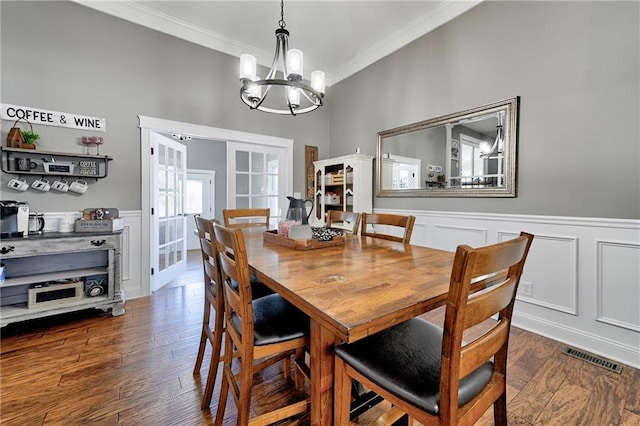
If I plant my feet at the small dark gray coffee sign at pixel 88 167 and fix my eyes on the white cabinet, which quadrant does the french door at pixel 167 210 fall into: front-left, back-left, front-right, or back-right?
front-left

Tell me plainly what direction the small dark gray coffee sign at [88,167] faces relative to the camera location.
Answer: facing the viewer

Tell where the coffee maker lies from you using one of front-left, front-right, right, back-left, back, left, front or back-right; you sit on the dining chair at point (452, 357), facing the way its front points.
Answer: front-left

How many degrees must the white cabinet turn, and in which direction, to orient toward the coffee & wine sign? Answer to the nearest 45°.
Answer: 0° — it already faces it

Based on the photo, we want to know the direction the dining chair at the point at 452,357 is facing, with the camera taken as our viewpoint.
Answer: facing away from the viewer and to the left of the viewer

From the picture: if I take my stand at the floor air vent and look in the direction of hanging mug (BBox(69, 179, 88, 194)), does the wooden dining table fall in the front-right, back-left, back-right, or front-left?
front-left

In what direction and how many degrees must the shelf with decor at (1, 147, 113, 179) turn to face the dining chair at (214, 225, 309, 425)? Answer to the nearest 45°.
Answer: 0° — it already faces it

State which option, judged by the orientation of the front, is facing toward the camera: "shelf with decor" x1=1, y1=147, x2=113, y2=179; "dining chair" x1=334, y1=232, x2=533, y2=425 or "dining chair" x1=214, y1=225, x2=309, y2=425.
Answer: the shelf with decor

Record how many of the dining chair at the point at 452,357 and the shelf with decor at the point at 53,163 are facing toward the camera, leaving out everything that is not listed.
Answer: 1

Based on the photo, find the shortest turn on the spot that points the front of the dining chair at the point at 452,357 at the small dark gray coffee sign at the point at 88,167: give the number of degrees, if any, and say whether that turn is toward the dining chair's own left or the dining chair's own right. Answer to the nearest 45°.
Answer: approximately 45° to the dining chair's own left

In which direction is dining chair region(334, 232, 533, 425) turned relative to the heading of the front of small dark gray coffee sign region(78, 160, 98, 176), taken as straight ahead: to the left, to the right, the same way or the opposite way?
the opposite way
